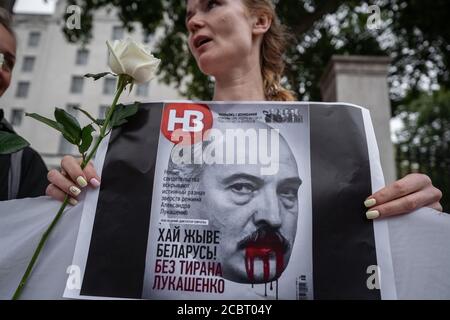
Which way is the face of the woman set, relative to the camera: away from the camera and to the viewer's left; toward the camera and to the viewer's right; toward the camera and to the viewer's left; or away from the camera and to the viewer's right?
toward the camera and to the viewer's left

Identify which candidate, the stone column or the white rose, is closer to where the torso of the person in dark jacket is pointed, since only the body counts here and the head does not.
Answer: the white rose

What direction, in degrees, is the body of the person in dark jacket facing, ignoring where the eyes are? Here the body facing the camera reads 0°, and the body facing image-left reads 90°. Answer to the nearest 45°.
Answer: approximately 0°

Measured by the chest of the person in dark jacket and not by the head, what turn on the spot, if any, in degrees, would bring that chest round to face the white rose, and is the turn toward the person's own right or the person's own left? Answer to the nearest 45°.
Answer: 0° — they already face it

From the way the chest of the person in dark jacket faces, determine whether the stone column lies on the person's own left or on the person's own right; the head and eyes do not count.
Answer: on the person's own left

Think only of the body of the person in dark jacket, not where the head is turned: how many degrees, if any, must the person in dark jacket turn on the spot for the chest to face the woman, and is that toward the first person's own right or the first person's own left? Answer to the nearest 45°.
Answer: approximately 45° to the first person's own left
